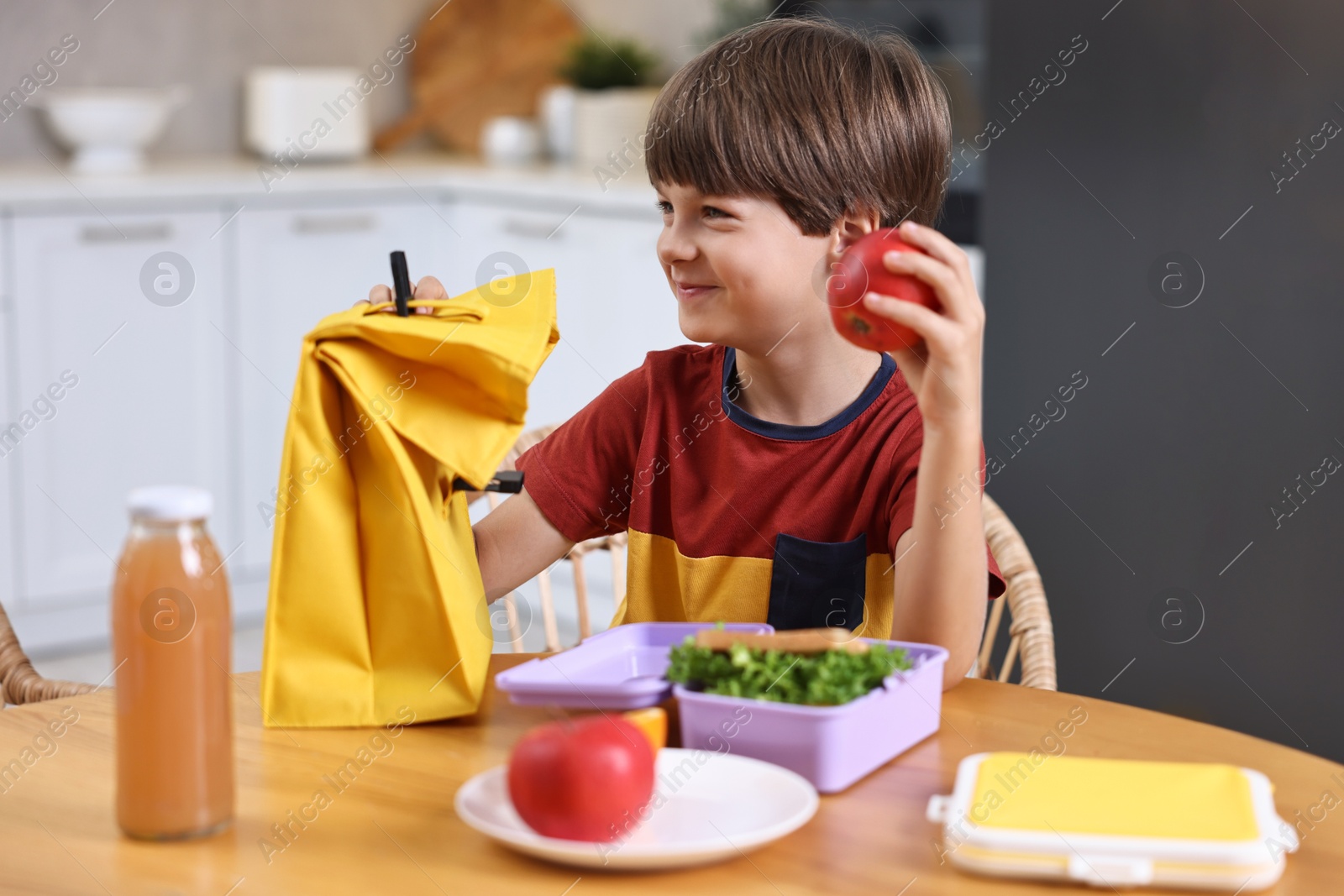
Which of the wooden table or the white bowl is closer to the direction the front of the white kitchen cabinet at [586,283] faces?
the wooden table

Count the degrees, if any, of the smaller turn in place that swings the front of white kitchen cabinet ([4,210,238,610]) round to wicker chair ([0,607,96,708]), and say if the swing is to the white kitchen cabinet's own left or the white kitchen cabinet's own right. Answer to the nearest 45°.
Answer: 0° — it already faces it

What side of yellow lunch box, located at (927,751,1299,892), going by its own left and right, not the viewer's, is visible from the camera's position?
front

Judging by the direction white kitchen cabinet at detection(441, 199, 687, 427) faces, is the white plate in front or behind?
in front

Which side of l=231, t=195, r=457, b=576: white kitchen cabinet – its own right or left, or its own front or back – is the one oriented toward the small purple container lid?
front

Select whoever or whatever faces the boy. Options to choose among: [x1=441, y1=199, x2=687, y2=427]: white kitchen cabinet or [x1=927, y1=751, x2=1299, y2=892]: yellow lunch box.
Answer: the white kitchen cabinet

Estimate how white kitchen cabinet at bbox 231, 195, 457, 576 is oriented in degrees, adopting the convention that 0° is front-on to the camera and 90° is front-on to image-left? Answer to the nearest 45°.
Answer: approximately 0°

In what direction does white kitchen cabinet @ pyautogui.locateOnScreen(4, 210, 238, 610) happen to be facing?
toward the camera

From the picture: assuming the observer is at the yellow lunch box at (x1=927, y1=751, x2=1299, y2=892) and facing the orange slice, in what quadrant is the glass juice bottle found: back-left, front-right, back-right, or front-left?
front-left

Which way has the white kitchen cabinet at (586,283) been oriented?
toward the camera

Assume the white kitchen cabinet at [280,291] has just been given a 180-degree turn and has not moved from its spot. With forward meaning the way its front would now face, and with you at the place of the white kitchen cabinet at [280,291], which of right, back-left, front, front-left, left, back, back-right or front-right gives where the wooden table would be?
back

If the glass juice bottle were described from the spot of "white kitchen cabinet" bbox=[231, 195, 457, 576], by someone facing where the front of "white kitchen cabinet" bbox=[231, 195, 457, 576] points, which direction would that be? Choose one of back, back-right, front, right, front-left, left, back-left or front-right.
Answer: front

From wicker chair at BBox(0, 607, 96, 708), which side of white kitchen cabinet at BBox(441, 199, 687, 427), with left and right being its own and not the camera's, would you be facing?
front

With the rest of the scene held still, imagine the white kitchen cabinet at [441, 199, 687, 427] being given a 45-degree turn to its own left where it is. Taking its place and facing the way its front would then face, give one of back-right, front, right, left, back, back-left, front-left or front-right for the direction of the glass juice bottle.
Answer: front-right
